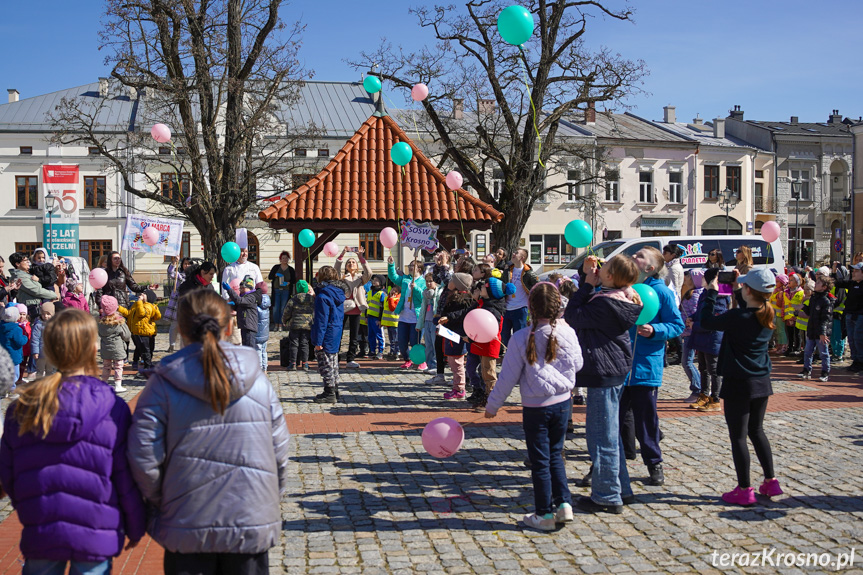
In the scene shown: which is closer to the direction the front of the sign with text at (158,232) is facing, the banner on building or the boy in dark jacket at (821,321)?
the boy in dark jacket

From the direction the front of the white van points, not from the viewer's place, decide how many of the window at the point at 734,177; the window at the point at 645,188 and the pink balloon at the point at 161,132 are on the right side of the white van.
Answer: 2

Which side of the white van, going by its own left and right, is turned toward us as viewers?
left

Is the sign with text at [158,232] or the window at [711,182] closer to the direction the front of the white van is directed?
the sign with text

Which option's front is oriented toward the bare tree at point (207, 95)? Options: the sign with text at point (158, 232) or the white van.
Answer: the white van

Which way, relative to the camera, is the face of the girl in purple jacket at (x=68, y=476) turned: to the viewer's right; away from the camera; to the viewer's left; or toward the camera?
away from the camera

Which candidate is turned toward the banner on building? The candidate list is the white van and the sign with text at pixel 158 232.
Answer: the white van

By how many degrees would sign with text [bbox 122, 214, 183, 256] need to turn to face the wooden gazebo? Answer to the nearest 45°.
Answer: approximately 45° to its left

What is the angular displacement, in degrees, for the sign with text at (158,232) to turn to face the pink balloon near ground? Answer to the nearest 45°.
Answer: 0° — it already faces it

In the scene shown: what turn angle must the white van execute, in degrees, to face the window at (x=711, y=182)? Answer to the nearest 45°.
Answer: approximately 90° to its right

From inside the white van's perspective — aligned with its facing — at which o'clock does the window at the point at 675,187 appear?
The window is roughly at 3 o'clock from the white van.

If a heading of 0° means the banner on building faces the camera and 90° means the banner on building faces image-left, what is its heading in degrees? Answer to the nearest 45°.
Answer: approximately 0°

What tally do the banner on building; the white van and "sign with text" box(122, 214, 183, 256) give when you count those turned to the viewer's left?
1

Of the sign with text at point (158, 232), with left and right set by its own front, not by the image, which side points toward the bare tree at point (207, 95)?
back

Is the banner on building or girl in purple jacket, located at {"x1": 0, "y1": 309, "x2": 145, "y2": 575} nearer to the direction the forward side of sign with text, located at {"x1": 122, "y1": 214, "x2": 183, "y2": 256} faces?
the girl in purple jacket
